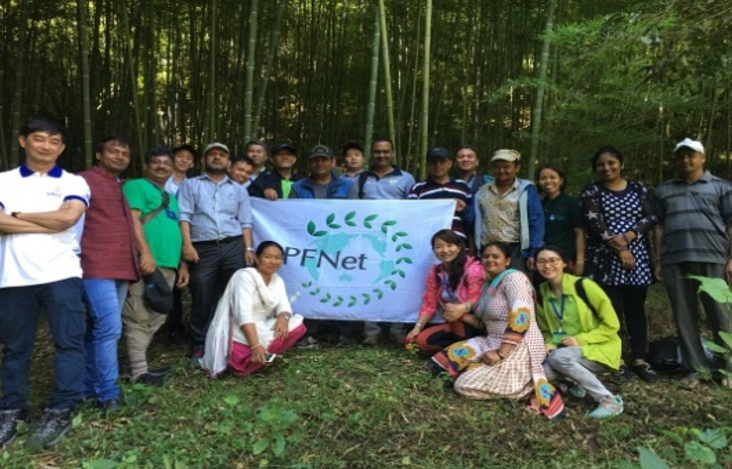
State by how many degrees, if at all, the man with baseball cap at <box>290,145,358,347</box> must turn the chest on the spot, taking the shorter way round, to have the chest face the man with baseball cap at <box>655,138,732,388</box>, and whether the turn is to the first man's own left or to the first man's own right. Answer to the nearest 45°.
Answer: approximately 45° to the first man's own left

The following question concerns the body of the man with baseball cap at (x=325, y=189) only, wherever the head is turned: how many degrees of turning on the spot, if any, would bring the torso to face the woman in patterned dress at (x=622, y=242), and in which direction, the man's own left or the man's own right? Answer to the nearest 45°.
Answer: approximately 45° to the man's own left

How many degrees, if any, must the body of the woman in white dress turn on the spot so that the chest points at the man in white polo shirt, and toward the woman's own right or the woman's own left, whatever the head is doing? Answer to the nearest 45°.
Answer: approximately 90° to the woman's own right

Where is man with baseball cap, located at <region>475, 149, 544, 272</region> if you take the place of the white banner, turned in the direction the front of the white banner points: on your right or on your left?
on your left

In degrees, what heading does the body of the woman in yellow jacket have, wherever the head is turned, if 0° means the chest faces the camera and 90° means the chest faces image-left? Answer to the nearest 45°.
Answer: approximately 45°

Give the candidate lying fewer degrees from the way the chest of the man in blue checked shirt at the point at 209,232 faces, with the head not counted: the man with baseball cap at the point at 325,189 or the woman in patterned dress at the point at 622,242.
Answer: the woman in patterned dress
